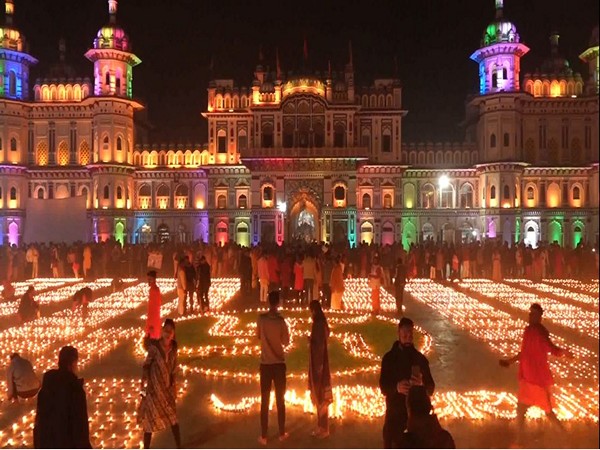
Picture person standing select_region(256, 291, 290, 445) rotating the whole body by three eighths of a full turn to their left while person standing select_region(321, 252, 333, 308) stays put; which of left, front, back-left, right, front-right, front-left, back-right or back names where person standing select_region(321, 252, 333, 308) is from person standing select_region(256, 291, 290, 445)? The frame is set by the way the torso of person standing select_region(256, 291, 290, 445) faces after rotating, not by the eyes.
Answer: back-right

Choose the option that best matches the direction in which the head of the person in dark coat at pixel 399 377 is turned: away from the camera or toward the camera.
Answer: toward the camera

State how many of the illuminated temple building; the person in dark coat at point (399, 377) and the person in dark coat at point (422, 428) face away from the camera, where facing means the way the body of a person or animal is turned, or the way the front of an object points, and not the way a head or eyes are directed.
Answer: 1

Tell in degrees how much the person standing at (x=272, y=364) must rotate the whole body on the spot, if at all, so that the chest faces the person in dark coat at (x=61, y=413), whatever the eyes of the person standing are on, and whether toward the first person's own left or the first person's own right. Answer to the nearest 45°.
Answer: approximately 135° to the first person's own left

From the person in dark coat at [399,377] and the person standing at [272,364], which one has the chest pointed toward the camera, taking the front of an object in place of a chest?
the person in dark coat

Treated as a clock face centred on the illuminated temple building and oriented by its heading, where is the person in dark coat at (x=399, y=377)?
The person in dark coat is roughly at 12 o'clock from the illuminated temple building.

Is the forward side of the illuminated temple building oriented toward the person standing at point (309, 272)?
yes

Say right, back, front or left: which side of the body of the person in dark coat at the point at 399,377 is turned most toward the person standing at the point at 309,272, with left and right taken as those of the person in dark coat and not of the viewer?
back

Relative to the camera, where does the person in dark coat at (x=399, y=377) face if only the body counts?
toward the camera

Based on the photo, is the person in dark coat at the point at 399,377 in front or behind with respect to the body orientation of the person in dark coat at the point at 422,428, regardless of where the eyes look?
in front

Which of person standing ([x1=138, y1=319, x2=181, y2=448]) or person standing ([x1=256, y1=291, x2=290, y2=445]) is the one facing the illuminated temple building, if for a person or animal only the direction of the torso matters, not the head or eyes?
person standing ([x1=256, y1=291, x2=290, y2=445])

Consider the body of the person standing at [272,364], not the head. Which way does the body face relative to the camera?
away from the camera

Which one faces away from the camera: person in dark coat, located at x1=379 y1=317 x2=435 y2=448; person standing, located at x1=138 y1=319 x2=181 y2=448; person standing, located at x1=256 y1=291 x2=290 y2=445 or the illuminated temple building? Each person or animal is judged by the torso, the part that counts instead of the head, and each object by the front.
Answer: person standing, located at x1=256 y1=291 x2=290 y2=445

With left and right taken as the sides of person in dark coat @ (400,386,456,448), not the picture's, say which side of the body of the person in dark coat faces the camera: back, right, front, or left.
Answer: back

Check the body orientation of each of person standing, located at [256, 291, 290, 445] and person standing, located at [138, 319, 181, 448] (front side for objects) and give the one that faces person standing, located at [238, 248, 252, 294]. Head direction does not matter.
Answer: person standing, located at [256, 291, 290, 445]

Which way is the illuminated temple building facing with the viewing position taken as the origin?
facing the viewer
